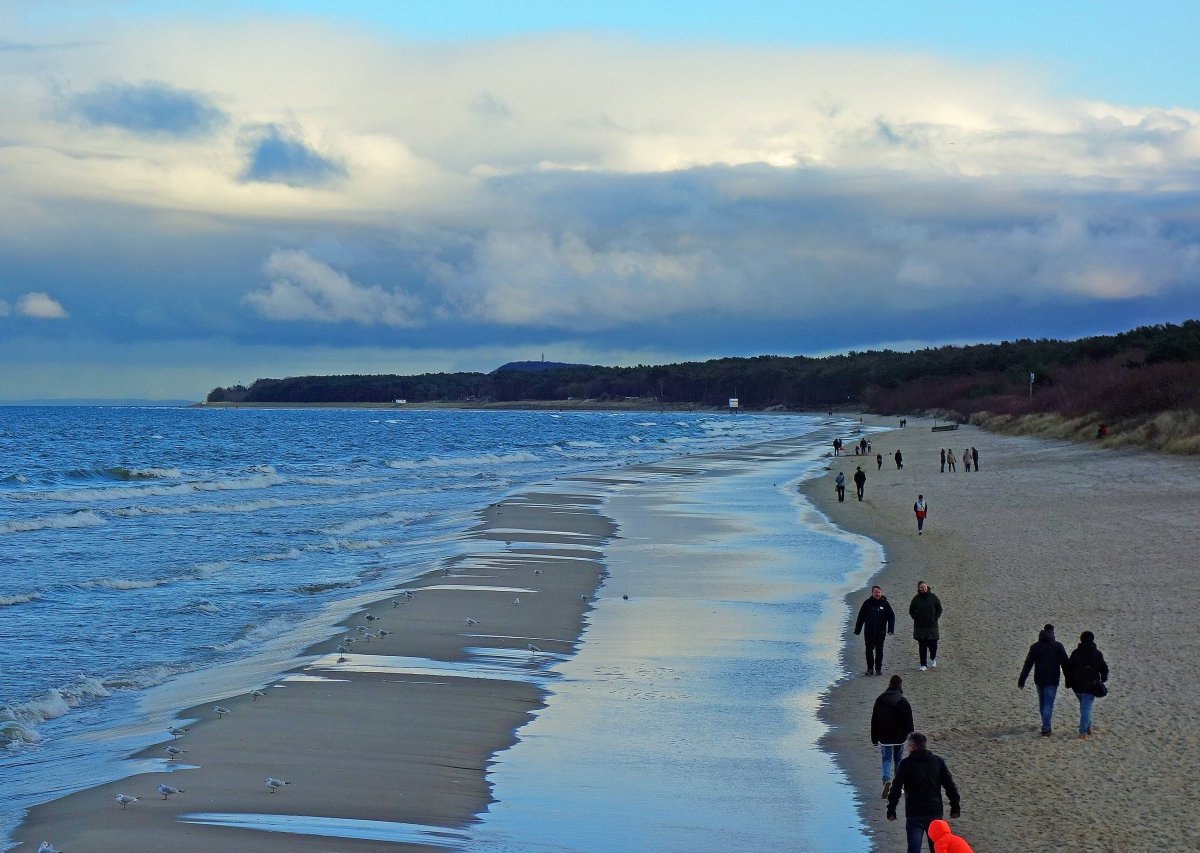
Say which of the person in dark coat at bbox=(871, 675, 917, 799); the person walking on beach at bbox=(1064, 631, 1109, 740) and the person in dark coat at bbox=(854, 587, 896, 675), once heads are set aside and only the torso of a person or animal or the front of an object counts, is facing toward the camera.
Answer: the person in dark coat at bbox=(854, 587, 896, 675)

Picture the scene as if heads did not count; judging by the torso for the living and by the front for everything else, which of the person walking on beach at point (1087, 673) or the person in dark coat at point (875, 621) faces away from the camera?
the person walking on beach

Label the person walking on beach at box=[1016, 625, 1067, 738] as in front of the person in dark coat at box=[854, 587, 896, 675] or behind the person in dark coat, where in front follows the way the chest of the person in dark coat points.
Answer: in front

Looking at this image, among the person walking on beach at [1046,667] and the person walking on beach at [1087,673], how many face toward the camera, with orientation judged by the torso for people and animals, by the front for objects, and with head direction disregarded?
0

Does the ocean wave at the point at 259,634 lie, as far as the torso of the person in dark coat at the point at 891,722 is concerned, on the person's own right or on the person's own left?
on the person's own left

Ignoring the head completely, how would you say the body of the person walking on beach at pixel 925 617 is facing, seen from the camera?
toward the camera

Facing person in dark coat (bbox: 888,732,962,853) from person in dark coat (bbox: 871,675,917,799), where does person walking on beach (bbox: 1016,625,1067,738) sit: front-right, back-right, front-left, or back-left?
back-left

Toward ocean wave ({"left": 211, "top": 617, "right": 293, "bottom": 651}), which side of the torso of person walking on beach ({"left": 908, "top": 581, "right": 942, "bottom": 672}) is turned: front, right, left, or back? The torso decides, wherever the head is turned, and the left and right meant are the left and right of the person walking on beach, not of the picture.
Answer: right

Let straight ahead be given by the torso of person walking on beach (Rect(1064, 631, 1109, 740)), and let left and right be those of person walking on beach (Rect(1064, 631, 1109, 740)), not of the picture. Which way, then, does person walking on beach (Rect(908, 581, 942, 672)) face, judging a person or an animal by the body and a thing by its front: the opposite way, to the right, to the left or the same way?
the opposite way

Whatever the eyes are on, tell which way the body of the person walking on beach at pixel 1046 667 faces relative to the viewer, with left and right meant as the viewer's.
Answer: facing away from the viewer

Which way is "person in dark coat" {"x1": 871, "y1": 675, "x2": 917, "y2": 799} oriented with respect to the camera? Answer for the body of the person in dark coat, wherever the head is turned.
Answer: away from the camera

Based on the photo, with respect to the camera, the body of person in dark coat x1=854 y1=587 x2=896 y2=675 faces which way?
toward the camera

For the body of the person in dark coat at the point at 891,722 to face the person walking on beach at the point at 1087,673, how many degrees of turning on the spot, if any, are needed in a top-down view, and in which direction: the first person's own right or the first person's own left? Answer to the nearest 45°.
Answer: approximately 45° to the first person's own right
